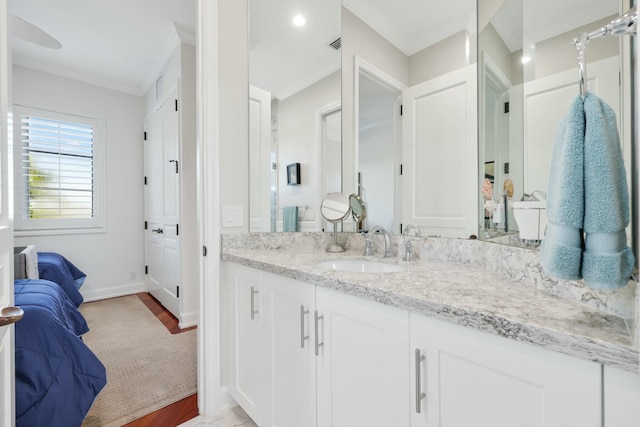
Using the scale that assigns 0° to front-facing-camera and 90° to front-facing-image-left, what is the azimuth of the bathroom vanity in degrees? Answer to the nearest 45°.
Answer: approximately 45°

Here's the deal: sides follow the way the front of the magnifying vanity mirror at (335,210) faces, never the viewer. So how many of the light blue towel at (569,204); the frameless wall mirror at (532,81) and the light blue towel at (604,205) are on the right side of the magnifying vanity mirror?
0

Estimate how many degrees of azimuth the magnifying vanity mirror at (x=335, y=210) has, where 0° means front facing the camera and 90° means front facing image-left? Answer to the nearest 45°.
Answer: approximately 45°

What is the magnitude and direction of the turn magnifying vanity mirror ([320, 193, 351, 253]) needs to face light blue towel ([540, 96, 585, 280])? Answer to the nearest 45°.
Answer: approximately 45° to its left
